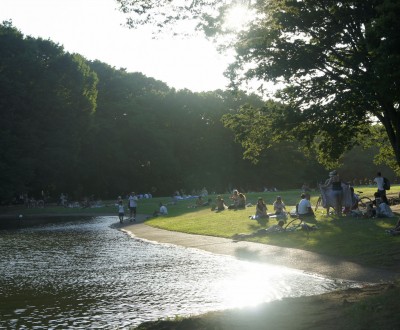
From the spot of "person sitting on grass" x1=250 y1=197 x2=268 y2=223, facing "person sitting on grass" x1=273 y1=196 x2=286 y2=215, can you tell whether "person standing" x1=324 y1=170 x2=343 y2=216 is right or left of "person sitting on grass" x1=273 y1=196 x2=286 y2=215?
right
